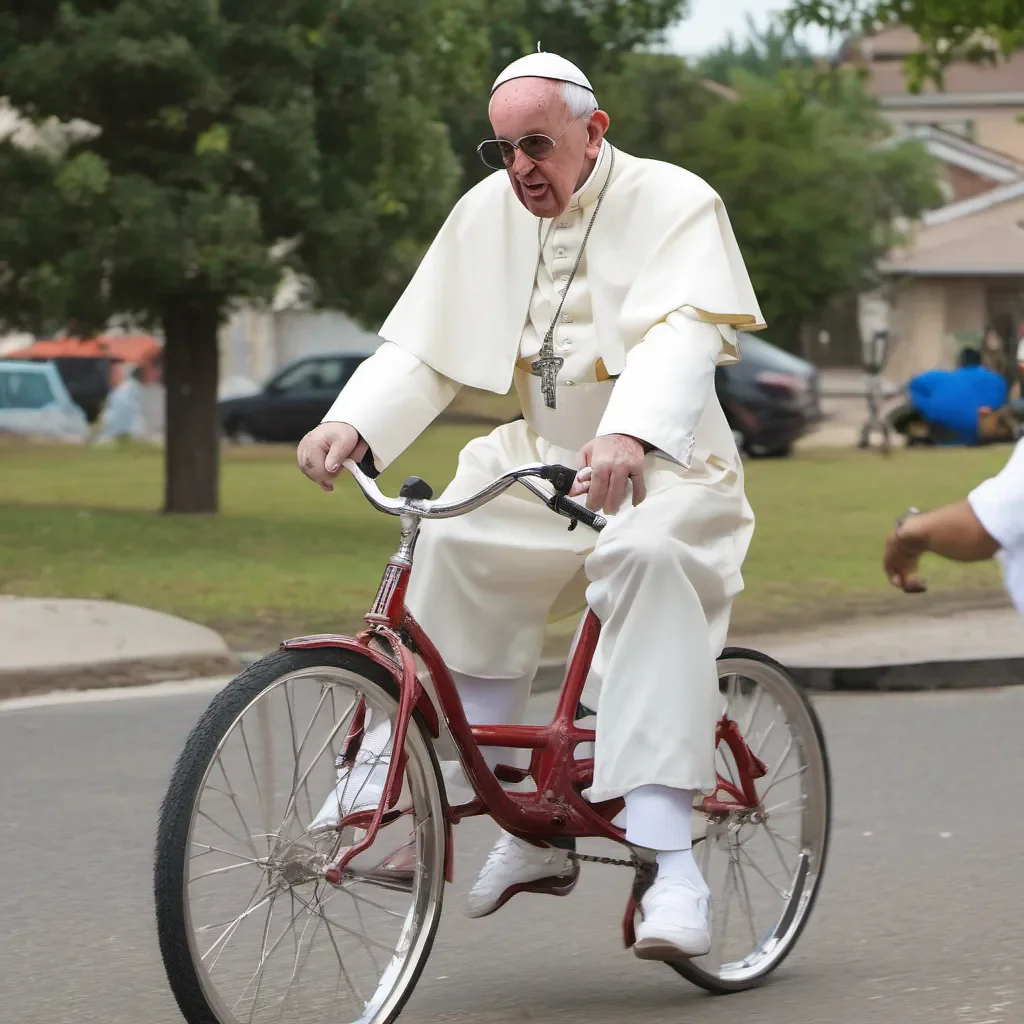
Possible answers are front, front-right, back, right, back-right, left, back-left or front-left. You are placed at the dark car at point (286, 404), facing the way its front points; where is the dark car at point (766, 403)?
back-left

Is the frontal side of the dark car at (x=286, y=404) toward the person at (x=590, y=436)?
no

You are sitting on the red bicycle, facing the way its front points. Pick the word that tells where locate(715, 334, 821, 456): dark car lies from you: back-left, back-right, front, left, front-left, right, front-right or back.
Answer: back-right

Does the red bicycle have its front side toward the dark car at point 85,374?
no

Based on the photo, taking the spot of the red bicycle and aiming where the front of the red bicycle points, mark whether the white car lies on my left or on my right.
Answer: on my right

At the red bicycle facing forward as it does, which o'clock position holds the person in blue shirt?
The person in blue shirt is roughly at 5 o'clock from the red bicycle.

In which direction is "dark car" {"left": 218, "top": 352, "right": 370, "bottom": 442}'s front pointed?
to the viewer's left

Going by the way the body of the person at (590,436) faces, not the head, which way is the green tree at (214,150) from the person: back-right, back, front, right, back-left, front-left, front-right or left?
back-right

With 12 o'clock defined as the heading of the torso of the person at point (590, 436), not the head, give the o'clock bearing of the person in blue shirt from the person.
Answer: The person in blue shirt is roughly at 5 o'clock from the person.

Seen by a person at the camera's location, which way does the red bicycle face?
facing the viewer and to the left of the viewer

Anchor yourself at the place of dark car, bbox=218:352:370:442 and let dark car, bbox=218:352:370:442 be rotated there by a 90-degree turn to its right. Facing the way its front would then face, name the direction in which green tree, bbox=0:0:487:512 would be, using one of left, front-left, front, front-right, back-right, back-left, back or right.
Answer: back

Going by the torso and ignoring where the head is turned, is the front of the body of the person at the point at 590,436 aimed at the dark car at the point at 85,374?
no

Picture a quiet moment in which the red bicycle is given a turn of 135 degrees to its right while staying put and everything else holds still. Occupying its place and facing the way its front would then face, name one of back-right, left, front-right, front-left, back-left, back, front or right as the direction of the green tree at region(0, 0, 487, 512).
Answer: front
